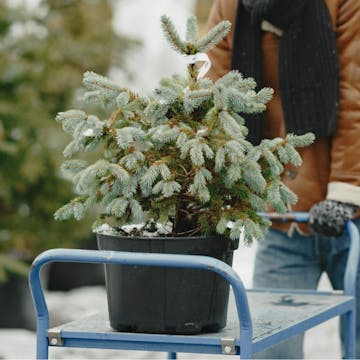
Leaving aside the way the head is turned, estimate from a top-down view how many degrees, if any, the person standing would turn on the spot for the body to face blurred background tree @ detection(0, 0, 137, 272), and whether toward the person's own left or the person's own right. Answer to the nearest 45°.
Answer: approximately 135° to the person's own right

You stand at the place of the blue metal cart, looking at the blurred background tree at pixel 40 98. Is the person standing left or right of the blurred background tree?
right

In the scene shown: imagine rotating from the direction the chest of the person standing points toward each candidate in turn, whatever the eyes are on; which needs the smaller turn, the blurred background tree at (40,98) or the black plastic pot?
the black plastic pot

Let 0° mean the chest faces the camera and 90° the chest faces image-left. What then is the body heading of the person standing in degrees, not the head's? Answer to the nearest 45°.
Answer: approximately 0°

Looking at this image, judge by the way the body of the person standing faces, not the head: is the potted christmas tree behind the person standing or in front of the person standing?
in front

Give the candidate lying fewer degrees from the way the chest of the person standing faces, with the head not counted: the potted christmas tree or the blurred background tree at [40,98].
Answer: the potted christmas tree

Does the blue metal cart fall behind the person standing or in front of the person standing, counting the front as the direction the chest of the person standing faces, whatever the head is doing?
in front
